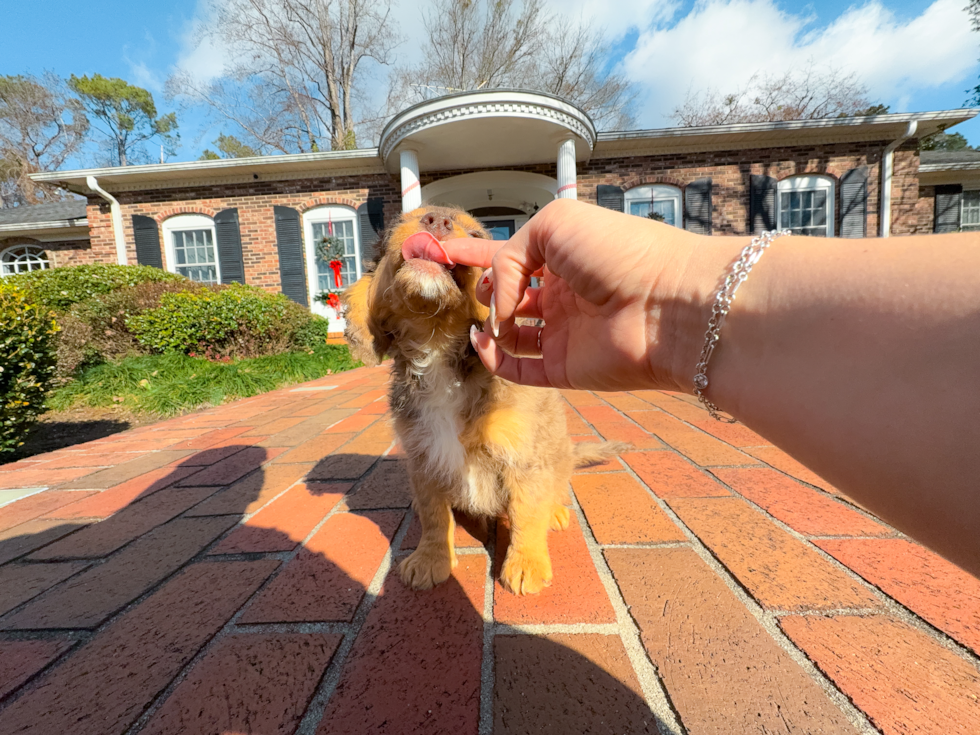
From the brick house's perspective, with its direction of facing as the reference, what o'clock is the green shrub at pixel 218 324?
The green shrub is roughly at 2 o'clock from the brick house.

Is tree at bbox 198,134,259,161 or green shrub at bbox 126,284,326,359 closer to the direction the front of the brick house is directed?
the green shrub

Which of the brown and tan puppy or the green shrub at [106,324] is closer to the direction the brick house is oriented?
the brown and tan puppy

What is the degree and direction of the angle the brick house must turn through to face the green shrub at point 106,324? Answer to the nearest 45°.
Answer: approximately 45° to its right

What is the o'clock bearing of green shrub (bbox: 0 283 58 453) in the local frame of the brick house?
The green shrub is roughly at 1 o'clock from the brick house.

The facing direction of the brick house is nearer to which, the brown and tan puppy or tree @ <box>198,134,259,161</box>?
the brown and tan puppy

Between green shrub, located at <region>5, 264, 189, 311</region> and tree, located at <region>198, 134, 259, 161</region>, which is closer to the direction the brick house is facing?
the green shrub

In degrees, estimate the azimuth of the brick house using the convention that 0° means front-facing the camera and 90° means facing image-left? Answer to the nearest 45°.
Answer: approximately 0°

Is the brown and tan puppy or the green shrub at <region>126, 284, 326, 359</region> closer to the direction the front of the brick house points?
the brown and tan puppy
